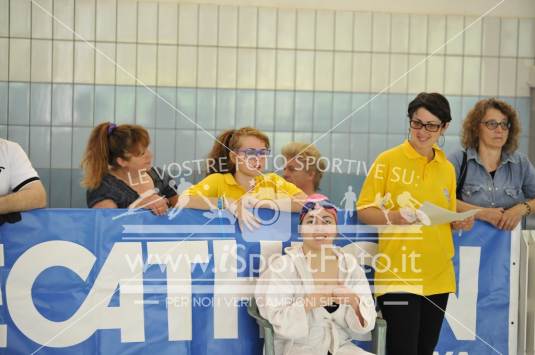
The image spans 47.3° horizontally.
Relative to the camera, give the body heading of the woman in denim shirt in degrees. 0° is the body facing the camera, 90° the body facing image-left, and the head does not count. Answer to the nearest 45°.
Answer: approximately 0°

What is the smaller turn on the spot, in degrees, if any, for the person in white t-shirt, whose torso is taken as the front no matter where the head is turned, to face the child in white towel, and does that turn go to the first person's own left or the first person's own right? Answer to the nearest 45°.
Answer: approximately 45° to the first person's own left

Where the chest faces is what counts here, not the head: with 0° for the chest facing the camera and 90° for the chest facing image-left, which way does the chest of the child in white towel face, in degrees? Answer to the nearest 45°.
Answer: approximately 0°

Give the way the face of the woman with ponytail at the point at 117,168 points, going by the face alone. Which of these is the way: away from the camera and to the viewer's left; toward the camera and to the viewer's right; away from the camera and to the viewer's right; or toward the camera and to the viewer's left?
toward the camera and to the viewer's right

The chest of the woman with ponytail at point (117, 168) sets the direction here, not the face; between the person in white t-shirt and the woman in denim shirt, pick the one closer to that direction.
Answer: the woman in denim shirt

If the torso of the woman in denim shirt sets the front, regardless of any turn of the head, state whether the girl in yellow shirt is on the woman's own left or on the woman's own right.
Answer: on the woman's own right
